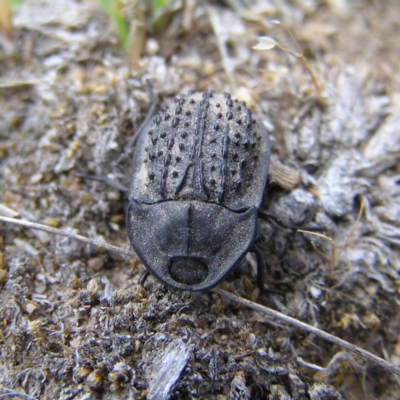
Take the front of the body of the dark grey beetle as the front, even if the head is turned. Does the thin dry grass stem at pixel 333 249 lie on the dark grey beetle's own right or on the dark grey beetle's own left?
on the dark grey beetle's own left

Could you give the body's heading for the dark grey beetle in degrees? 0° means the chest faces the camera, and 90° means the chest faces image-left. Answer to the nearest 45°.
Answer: approximately 0°

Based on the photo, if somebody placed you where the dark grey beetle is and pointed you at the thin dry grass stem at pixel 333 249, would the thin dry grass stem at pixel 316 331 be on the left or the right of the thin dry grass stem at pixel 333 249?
right

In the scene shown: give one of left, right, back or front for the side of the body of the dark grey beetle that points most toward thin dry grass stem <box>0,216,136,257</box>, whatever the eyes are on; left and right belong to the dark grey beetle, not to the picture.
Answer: right

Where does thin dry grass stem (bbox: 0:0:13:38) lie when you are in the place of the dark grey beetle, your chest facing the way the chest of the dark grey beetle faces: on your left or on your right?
on your right

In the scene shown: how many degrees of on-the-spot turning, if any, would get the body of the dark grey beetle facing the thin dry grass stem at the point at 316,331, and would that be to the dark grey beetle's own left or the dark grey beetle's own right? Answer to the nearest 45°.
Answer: approximately 90° to the dark grey beetle's own left

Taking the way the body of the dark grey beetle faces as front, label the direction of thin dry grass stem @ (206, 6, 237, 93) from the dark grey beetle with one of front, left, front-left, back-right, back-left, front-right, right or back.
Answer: back
